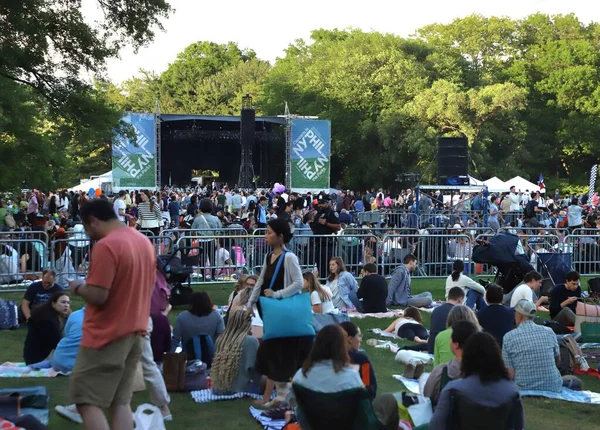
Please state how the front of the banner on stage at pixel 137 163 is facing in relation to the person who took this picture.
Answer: facing the viewer

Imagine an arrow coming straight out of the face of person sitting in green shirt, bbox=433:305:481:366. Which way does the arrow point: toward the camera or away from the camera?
away from the camera

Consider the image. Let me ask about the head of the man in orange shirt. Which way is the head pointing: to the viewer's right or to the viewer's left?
to the viewer's left

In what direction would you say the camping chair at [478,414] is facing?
away from the camera

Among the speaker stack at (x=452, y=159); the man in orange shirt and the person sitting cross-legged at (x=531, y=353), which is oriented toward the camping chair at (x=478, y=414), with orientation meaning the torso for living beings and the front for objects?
the speaker stack

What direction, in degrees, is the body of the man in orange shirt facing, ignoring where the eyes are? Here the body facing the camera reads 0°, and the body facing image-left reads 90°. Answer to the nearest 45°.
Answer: approximately 135°

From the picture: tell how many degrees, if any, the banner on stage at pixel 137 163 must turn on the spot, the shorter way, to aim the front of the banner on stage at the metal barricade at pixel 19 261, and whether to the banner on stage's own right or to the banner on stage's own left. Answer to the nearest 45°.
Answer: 0° — it already faces it

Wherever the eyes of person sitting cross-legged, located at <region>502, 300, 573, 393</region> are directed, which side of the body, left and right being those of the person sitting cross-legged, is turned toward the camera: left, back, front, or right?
back

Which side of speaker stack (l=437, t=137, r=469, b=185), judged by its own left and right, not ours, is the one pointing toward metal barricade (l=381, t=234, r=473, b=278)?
front

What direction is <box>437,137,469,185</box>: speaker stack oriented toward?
toward the camera

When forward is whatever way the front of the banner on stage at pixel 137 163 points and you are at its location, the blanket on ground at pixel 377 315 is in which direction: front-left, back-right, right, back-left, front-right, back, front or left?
front

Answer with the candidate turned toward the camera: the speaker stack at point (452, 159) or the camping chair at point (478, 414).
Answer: the speaker stack

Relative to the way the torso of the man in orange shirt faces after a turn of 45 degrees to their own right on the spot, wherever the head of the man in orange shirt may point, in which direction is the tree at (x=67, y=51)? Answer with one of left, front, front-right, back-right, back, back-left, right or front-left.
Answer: front

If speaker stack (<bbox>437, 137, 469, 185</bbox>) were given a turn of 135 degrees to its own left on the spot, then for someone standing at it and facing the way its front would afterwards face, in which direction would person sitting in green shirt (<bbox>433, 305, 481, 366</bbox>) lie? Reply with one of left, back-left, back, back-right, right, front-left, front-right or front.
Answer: back-right

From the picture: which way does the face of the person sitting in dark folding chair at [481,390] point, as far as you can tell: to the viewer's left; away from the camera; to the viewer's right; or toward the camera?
away from the camera
